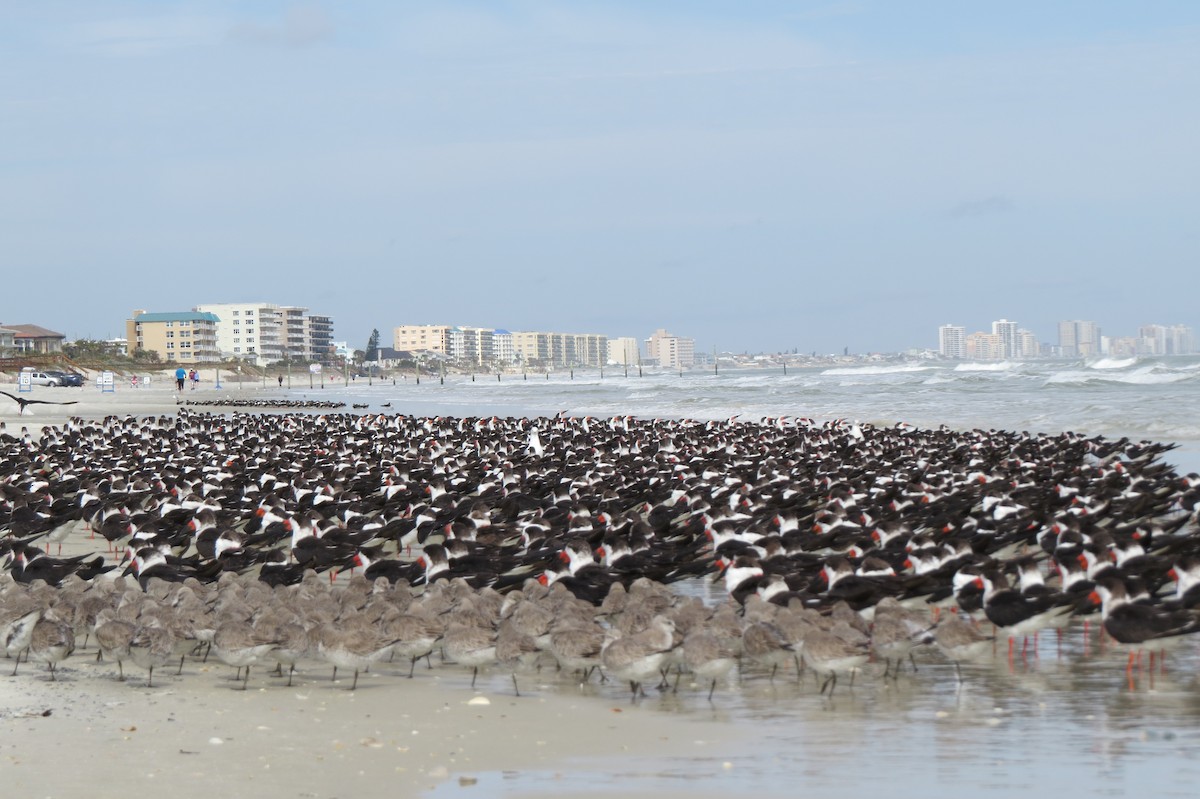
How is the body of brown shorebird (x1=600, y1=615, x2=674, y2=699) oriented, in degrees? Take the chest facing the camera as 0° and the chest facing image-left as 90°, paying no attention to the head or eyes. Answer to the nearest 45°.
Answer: approximately 270°

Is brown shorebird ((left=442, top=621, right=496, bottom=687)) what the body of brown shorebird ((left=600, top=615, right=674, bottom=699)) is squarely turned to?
no

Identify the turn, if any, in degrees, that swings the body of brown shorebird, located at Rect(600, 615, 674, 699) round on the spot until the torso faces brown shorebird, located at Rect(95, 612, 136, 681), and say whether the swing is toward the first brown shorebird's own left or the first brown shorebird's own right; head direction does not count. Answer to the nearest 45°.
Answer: approximately 180°

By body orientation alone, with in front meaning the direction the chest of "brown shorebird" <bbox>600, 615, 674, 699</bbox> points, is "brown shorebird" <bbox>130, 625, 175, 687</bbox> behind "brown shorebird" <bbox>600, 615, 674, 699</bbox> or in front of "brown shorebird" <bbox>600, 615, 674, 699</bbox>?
behind

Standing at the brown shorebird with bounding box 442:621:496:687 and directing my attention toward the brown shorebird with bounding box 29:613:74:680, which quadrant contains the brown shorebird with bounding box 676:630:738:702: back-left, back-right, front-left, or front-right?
back-left
